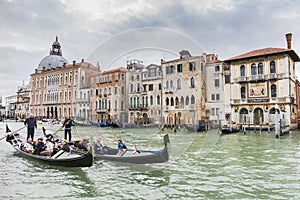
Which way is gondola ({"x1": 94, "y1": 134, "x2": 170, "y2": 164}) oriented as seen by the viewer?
to the viewer's right

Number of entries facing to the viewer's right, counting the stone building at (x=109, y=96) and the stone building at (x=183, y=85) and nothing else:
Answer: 0

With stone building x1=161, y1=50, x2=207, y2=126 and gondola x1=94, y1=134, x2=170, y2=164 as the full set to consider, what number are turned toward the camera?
1

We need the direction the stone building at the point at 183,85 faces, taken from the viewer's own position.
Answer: facing the viewer

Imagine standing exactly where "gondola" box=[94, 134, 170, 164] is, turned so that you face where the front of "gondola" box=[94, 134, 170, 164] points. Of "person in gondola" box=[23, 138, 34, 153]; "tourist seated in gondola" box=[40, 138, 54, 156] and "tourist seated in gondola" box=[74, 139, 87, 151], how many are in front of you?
0

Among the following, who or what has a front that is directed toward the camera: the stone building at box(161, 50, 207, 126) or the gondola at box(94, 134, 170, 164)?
the stone building

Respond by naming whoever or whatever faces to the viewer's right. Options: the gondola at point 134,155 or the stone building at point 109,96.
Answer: the gondola

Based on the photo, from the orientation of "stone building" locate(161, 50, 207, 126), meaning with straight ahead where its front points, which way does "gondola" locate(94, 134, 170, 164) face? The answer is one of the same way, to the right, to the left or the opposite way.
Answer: to the left

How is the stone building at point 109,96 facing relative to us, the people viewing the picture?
facing the viewer and to the left of the viewer

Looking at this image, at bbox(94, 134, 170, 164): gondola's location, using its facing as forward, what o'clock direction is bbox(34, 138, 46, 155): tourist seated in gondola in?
The tourist seated in gondola is roughly at 7 o'clock from the gondola.

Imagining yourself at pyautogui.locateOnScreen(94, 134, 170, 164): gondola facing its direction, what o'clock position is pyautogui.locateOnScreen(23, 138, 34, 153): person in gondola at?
The person in gondola is roughly at 7 o'clock from the gondola.
